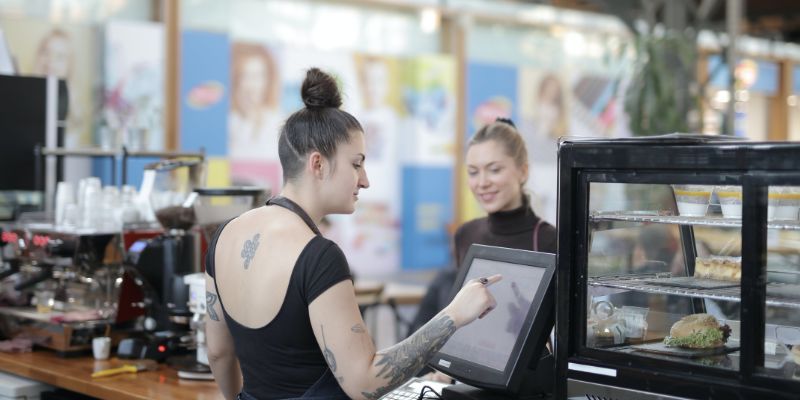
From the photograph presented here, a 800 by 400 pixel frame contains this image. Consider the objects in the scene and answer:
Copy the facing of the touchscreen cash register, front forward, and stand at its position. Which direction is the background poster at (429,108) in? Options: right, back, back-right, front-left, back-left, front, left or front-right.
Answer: back-right

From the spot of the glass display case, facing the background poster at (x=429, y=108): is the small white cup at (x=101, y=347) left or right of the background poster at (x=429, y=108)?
left

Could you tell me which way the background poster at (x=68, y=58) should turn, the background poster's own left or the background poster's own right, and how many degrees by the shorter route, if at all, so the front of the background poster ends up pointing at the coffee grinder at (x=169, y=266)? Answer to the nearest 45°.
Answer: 0° — it already faces it

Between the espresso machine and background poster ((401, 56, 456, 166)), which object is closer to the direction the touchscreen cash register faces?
the espresso machine

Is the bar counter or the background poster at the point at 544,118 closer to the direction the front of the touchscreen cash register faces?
the bar counter

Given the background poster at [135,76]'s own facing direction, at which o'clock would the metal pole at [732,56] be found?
The metal pole is roughly at 10 o'clock from the background poster.

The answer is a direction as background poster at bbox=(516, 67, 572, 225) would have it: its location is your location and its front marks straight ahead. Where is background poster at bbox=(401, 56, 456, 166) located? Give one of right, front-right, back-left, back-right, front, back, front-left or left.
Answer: front-right

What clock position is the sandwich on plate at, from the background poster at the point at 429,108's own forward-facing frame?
The sandwich on plate is roughly at 12 o'clock from the background poster.
